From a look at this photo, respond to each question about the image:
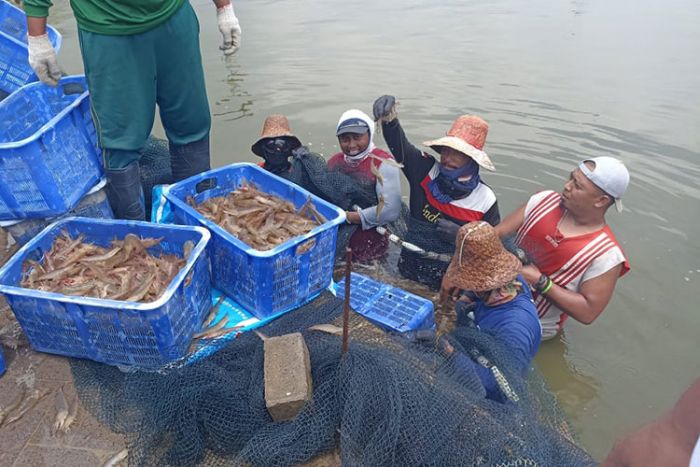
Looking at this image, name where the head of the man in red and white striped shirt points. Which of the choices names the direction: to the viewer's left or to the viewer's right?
to the viewer's left

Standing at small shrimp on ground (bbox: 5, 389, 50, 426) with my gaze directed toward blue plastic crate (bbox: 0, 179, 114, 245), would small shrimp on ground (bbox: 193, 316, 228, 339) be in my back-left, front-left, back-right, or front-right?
front-right

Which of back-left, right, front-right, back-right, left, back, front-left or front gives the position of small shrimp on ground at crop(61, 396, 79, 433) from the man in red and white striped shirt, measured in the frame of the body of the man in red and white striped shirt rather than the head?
front

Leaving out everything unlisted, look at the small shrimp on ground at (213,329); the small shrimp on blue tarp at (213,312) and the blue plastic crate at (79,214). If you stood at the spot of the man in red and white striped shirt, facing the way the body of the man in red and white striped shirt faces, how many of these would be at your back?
0

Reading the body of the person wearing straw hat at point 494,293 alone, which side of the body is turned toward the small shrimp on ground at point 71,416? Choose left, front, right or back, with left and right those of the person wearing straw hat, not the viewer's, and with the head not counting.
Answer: front

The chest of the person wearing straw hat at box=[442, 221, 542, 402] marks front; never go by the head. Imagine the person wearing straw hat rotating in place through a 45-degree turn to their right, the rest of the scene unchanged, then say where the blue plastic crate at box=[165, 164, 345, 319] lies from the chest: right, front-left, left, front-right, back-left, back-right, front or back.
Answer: front

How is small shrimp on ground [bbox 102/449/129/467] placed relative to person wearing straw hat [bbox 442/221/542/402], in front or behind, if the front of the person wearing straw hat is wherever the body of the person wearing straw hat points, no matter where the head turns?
in front

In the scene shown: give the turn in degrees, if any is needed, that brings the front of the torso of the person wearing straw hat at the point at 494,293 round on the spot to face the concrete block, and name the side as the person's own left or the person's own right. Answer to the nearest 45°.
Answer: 0° — they already face it

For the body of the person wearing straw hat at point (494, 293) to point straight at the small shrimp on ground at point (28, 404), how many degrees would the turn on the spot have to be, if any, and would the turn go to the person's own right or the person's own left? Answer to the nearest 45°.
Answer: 0° — they already face it

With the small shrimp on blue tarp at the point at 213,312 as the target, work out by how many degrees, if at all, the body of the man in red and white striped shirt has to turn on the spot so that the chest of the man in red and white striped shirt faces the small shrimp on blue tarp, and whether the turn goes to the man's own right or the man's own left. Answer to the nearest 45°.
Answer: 0° — they already face it

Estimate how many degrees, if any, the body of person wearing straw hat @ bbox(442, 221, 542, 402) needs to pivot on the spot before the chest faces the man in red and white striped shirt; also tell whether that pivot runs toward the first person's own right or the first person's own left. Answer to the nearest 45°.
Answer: approximately 180°

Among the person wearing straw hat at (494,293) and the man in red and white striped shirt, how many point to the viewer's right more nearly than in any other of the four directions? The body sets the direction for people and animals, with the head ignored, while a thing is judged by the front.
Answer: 0

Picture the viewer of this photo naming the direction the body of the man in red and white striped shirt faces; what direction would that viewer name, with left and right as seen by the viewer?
facing the viewer and to the left of the viewer

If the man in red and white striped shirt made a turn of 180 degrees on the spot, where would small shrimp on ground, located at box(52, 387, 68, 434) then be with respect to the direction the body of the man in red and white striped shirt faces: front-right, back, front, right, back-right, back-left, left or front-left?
back

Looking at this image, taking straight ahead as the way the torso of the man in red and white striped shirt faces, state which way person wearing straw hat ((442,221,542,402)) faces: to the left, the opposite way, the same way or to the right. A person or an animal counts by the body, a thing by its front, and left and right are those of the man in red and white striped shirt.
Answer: the same way

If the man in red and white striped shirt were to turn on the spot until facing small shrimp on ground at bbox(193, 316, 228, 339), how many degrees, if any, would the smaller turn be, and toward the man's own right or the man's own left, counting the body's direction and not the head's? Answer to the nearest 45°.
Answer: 0° — they already face it

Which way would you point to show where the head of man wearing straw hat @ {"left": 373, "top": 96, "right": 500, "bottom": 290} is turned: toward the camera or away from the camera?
toward the camera

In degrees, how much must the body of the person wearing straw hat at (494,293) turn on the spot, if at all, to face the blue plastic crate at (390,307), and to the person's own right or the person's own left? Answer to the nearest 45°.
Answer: approximately 45° to the person's own right

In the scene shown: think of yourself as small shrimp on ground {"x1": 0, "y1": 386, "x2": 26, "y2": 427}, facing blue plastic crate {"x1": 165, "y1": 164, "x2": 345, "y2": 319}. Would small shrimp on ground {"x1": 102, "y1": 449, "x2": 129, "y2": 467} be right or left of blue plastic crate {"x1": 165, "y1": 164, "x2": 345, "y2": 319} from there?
right

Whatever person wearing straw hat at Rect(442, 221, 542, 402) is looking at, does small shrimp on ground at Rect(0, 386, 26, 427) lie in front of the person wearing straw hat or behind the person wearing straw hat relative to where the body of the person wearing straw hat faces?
in front
